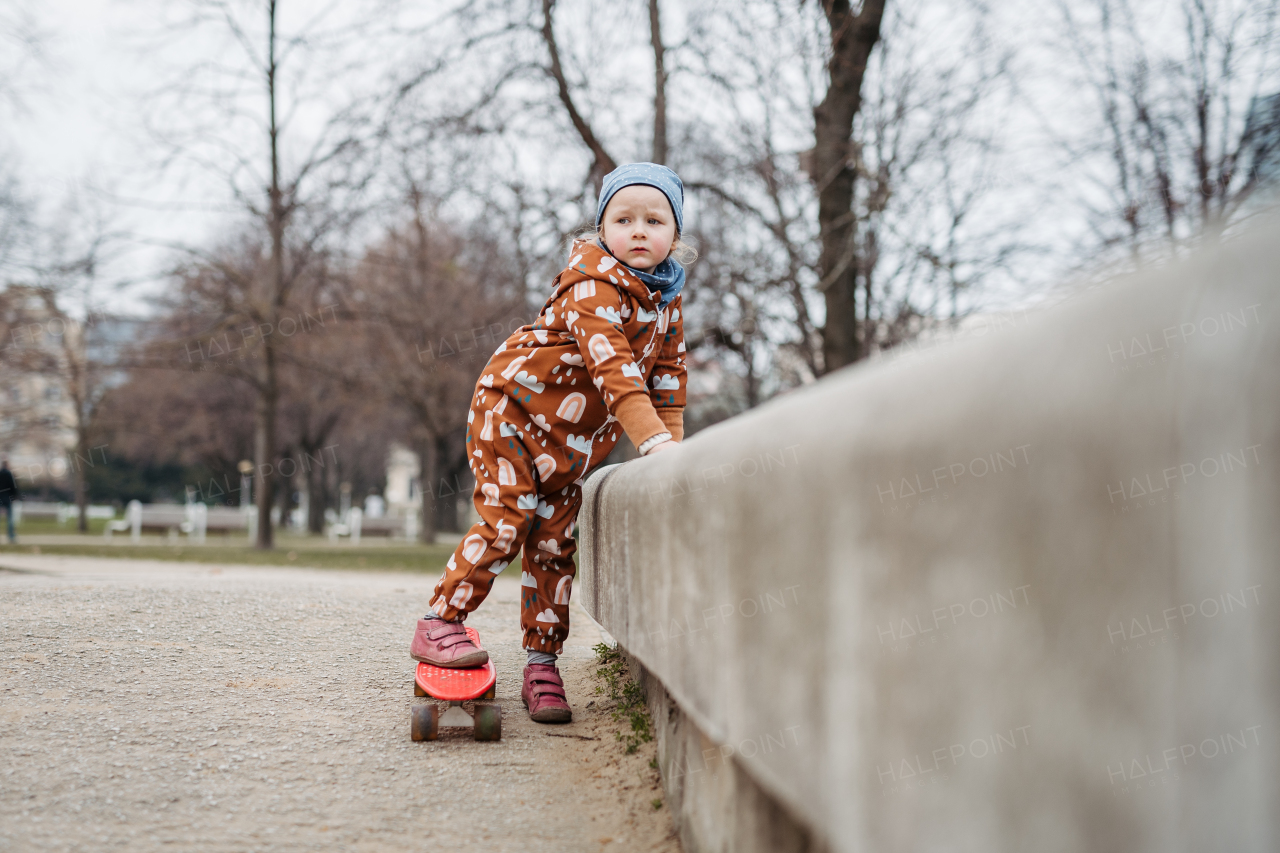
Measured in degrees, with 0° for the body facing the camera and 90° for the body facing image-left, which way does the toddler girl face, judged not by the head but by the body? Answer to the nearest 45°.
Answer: approximately 315°

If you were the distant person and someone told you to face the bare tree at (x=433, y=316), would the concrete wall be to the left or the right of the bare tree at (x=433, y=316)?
right

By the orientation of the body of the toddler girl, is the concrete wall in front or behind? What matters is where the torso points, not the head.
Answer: in front

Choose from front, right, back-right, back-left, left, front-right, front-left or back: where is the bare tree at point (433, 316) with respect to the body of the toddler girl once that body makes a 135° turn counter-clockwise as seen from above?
front

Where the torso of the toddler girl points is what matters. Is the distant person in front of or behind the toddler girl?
behind
